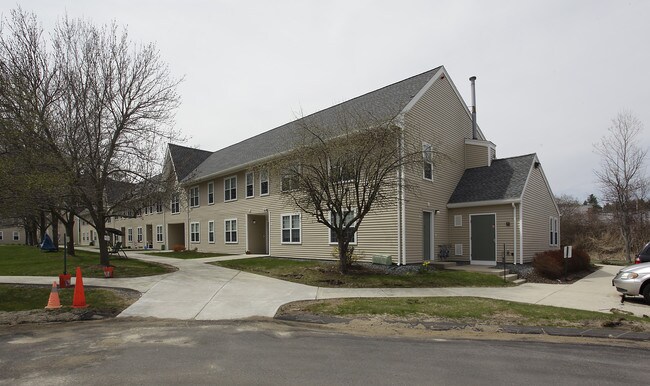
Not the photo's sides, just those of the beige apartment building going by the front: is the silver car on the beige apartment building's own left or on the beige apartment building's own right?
on the beige apartment building's own left

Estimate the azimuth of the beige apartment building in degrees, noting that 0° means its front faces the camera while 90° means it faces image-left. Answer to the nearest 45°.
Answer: approximately 45°
